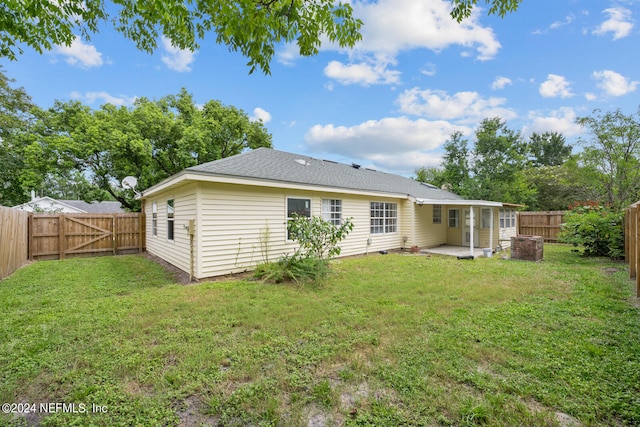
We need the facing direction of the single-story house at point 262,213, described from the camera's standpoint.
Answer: facing away from the viewer and to the left of the viewer

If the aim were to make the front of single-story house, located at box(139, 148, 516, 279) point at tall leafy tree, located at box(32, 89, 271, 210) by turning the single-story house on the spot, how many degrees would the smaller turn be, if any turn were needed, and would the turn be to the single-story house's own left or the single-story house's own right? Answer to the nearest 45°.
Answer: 0° — it already faces it

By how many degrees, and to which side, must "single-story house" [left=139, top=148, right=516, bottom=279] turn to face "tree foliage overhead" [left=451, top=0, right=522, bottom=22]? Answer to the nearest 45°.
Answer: approximately 180°

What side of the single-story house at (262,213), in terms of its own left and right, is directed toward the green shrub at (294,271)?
back

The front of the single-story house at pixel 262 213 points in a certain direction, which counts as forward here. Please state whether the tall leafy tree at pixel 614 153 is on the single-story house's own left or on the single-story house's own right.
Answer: on the single-story house's own right

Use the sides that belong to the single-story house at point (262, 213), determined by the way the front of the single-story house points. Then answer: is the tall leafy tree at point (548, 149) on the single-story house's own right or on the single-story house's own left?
on the single-story house's own right
